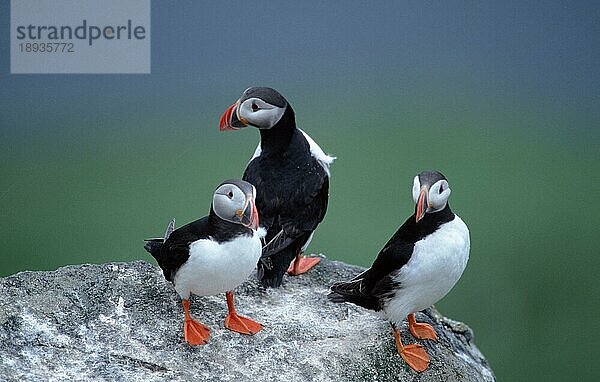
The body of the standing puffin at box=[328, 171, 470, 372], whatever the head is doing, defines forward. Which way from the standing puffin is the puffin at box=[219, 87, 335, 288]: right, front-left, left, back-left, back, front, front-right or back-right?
back

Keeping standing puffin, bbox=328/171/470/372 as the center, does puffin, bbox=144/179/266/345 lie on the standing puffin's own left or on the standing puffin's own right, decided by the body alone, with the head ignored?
on the standing puffin's own right

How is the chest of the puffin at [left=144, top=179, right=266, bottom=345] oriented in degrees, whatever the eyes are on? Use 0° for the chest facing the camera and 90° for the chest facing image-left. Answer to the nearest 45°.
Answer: approximately 315°

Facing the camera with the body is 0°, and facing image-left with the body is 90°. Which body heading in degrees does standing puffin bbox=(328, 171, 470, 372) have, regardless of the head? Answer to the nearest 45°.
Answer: approximately 315°

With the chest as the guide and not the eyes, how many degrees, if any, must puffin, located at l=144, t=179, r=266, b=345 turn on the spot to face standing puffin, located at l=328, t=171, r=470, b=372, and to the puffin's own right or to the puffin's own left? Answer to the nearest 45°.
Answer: approximately 45° to the puffin's own left

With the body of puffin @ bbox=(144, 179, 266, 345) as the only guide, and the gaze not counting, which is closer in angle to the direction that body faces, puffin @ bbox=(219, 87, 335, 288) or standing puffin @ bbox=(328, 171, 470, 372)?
the standing puffin
